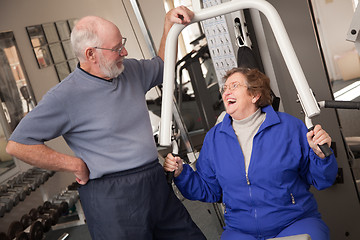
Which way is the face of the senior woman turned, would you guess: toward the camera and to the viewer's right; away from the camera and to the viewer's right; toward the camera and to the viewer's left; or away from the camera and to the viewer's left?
toward the camera and to the viewer's left

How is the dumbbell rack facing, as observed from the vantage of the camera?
facing the viewer and to the right of the viewer
